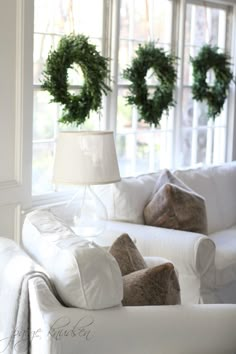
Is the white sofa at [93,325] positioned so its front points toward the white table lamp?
no

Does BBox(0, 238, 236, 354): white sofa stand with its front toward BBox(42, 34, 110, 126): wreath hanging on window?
no

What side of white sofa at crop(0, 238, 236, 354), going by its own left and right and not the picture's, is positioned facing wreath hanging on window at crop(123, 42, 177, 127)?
left

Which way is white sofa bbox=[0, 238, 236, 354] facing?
to the viewer's right

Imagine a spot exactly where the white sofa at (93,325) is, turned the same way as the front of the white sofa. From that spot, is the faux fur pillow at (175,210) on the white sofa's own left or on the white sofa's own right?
on the white sofa's own left

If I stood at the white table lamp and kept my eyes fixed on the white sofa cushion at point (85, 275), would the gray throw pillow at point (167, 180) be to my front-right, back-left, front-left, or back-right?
back-left

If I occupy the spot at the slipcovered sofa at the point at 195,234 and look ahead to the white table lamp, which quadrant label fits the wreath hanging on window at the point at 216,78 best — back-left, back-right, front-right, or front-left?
back-right

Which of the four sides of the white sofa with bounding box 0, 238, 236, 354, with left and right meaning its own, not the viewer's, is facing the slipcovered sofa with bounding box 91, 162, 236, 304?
left
